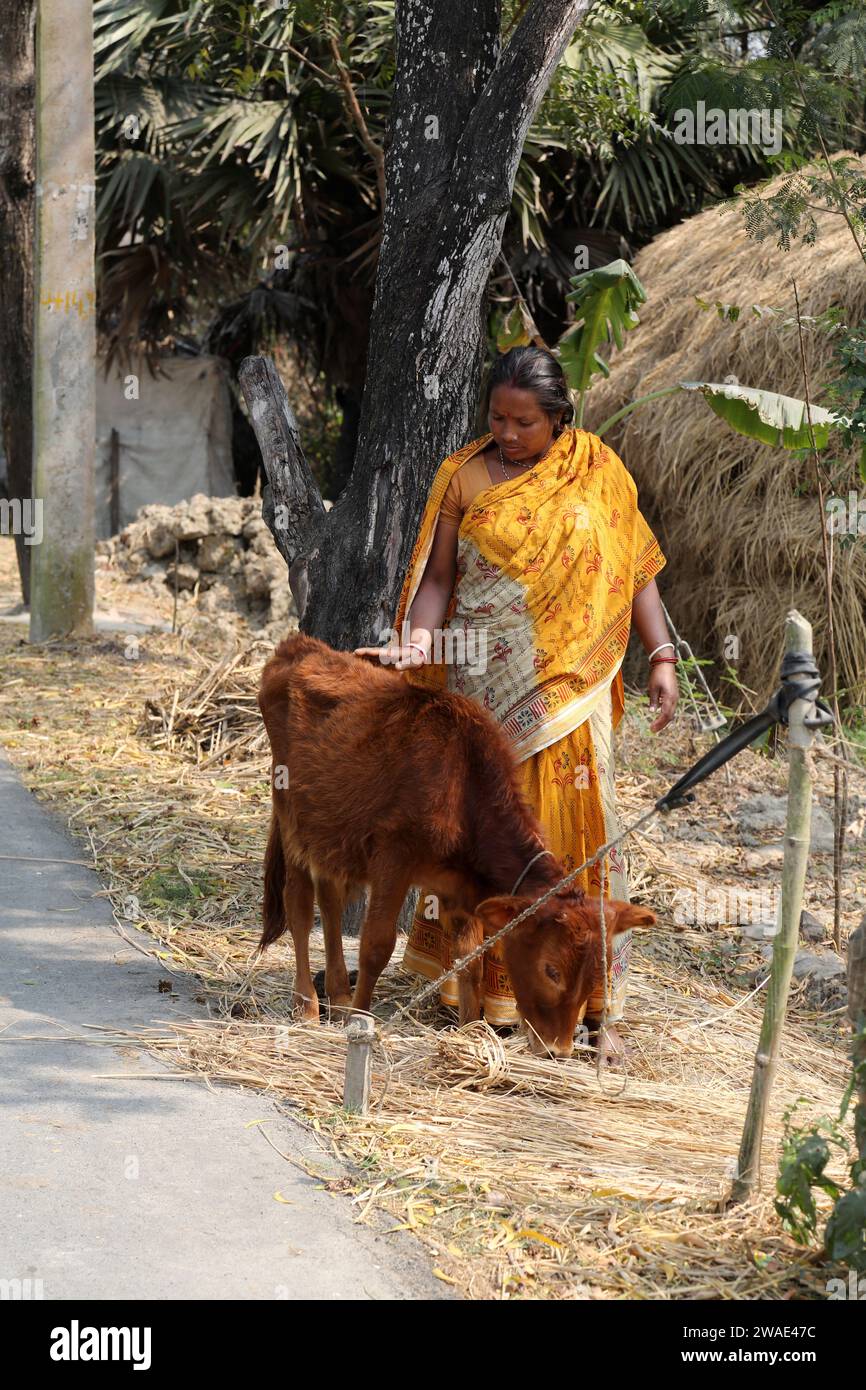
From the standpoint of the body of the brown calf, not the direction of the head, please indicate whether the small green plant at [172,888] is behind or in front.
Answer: behind

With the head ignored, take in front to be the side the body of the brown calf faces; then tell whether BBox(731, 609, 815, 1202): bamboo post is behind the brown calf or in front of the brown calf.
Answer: in front

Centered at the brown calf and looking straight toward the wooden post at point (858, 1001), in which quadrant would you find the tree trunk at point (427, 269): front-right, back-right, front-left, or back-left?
back-left

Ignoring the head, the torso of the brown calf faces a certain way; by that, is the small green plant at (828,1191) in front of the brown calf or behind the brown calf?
in front

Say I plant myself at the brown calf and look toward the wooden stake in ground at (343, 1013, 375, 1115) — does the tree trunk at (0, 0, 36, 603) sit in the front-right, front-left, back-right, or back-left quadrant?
back-right

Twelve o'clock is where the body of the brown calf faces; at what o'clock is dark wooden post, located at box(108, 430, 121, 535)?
The dark wooden post is roughly at 7 o'clock from the brown calf.

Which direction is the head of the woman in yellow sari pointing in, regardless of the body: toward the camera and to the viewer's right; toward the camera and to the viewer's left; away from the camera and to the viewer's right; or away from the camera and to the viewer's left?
toward the camera and to the viewer's left

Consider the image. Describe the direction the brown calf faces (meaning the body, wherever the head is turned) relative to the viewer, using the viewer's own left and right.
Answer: facing the viewer and to the right of the viewer

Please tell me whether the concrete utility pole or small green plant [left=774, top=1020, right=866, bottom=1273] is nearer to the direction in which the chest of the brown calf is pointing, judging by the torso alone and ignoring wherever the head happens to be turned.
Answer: the small green plant

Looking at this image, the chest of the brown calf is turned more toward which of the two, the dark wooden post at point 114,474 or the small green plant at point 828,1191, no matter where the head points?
the small green plant

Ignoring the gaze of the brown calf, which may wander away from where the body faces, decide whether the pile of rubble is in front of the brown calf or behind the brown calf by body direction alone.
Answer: behind
